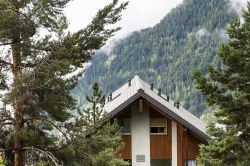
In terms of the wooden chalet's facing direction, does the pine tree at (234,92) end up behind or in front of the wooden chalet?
in front

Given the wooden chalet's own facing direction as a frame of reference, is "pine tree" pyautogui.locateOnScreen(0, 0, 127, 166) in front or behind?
in front

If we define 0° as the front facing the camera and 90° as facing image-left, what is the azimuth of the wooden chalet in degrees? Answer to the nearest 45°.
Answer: approximately 0°
